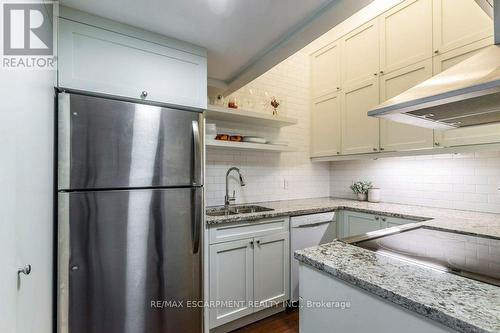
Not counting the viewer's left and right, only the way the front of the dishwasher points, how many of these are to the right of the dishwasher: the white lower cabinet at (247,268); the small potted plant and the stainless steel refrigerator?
2

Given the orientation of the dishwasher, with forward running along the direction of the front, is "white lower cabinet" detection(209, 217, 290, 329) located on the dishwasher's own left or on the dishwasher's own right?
on the dishwasher's own right

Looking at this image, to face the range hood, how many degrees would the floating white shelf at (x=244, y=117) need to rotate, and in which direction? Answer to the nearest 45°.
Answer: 0° — it already faces it

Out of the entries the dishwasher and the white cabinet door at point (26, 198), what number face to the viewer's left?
0
